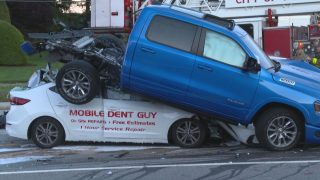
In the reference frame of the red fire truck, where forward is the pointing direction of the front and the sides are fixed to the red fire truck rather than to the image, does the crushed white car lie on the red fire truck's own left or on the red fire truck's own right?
on the red fire truck's own right

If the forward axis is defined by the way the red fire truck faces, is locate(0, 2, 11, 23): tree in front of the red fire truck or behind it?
behind

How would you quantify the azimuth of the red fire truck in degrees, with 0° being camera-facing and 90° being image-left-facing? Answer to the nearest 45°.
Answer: approximately 270°
